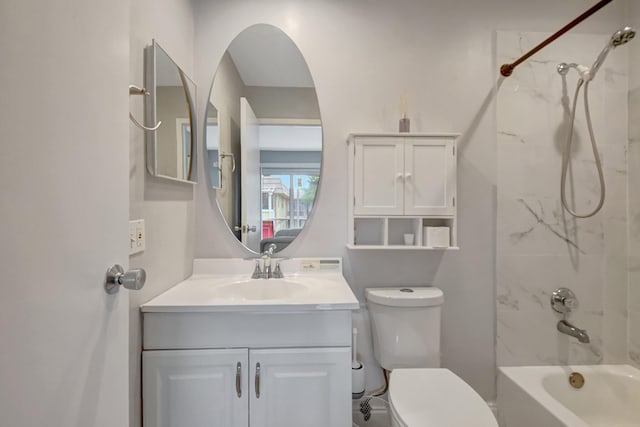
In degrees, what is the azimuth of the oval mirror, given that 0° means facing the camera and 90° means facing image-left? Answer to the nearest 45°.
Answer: approximately 0°

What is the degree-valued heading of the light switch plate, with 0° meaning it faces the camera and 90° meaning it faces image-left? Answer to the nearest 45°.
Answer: approximately 315°

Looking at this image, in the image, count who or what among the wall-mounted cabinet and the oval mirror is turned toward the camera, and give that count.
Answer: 2

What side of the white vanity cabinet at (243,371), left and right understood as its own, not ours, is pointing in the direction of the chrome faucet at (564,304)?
left

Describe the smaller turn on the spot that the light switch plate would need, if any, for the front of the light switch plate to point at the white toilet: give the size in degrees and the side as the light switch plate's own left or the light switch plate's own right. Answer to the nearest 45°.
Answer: approximately 45° to the light switch plate's own left
